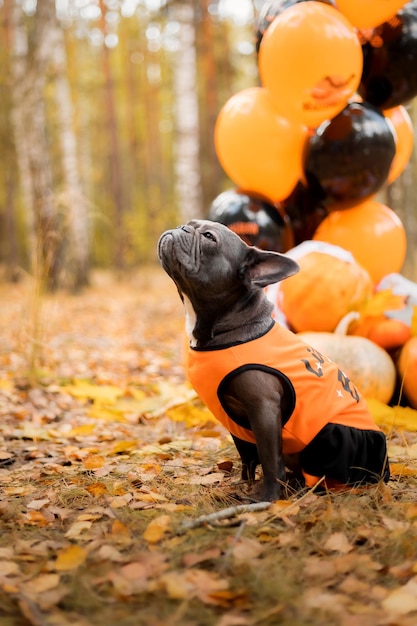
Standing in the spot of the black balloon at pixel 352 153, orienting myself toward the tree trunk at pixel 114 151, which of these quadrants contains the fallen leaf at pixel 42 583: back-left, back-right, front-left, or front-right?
back-left

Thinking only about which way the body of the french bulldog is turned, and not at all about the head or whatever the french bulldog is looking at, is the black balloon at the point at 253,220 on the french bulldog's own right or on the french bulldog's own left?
on the french bulldog's own right

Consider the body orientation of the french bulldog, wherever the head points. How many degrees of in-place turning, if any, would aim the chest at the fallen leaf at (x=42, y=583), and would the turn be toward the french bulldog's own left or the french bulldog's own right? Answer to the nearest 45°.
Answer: approximately 45° to the french bulldog's own left

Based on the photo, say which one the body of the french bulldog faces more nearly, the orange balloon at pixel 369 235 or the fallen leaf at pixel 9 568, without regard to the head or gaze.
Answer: the fallen leaf

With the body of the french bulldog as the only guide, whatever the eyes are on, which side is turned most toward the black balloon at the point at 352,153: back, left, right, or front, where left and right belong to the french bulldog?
right

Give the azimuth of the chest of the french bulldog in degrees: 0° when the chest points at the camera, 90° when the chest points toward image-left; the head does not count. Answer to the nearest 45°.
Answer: approximately 90°

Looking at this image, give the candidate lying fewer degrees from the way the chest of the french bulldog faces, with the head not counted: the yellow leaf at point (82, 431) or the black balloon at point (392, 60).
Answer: the yellow leaf

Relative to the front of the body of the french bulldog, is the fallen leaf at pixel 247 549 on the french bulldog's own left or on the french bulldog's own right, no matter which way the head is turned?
on the french bulldog's own left

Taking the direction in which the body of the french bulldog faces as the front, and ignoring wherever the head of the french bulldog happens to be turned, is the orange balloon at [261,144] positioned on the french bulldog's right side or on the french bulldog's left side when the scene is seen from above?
on the french bulldog's right side

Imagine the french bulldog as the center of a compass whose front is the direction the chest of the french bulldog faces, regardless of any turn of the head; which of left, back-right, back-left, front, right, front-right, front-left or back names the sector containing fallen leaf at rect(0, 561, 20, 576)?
front-left

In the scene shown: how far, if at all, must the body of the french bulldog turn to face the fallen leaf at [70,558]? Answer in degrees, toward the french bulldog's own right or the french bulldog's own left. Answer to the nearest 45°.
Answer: approximately 45° to the french bulldog's own left
